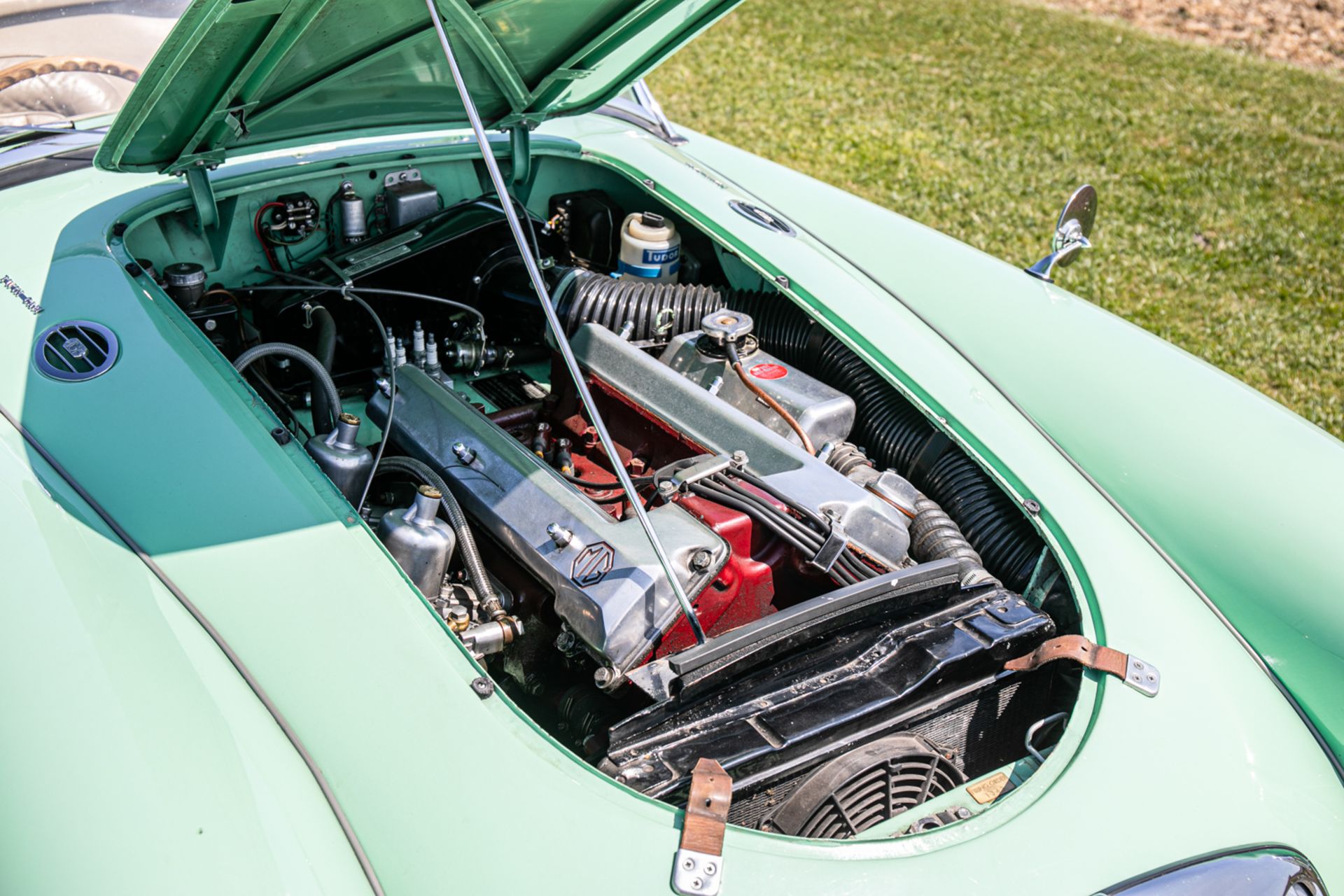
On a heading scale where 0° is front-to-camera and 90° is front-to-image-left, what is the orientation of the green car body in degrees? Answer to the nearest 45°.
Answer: approximately 315°
